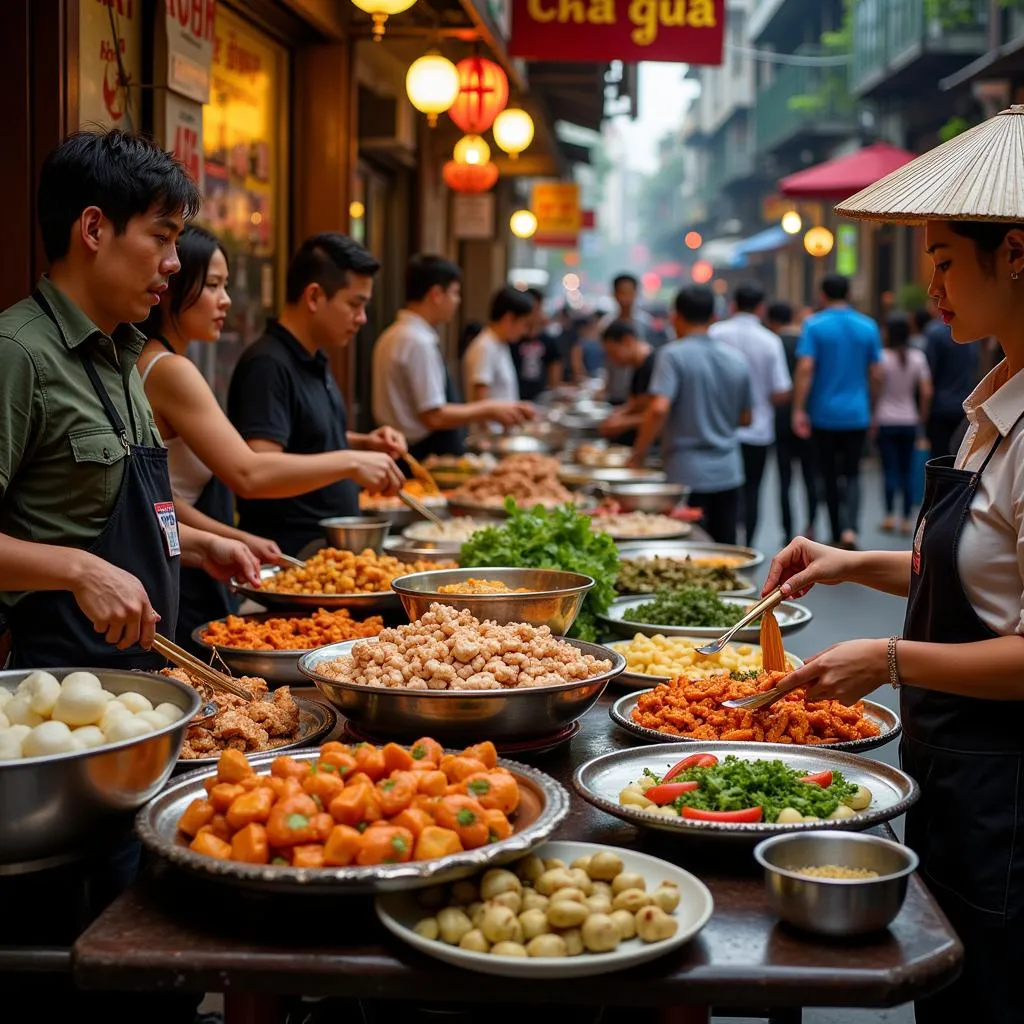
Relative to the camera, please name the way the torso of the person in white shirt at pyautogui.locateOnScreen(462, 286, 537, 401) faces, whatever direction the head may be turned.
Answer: to the viewer's right

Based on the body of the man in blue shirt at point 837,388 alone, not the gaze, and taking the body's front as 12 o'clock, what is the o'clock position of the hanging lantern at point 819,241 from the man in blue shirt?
The hanging lantern is roughly at 12 o'clock from the man in blue shirt.

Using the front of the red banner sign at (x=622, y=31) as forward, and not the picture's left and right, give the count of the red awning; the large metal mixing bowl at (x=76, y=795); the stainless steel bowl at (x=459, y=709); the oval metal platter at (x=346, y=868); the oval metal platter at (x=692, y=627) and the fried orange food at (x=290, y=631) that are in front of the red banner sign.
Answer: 5

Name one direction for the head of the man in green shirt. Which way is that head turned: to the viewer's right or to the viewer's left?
to the viewer's right

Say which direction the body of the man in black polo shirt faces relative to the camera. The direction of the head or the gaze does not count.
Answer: to the viewer's right

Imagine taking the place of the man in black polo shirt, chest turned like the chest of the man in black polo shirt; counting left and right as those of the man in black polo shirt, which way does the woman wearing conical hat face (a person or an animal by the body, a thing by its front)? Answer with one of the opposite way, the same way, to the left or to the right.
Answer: the opposite way

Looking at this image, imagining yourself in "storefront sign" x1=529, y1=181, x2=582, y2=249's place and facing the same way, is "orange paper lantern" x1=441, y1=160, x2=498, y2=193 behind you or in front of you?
in front

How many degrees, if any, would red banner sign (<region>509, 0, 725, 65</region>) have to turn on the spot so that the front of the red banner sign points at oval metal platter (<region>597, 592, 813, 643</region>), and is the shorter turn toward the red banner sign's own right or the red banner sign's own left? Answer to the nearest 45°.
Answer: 0° — it already faces it

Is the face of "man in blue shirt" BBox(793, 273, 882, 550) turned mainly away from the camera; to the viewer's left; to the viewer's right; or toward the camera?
away from the camera

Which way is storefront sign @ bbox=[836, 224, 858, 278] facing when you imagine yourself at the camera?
facing the viewer

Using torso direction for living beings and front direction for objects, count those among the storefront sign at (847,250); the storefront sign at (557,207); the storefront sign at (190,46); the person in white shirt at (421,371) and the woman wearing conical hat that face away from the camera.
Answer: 0

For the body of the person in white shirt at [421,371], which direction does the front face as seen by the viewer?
to the viewer's right

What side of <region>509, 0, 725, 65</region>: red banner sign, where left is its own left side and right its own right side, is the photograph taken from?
front

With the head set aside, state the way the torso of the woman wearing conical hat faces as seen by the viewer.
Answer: to the viewer's left
